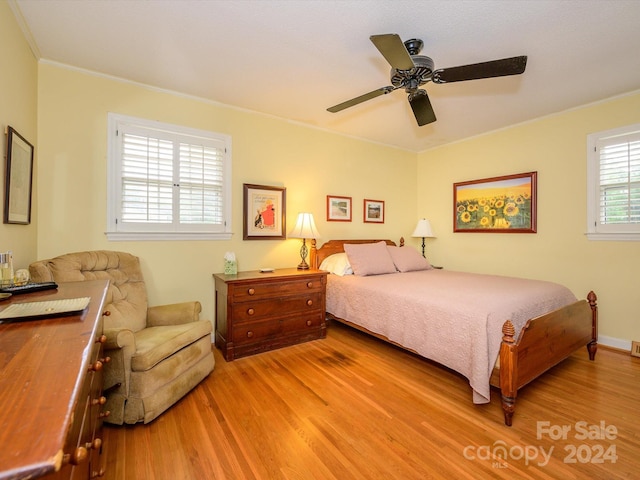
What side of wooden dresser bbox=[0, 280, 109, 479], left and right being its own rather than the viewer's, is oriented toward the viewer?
right

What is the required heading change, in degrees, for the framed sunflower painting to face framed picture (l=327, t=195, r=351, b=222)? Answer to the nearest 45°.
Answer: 0° — it already faces it

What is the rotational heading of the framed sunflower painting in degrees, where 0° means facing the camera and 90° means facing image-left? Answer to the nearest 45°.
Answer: approximately 45°

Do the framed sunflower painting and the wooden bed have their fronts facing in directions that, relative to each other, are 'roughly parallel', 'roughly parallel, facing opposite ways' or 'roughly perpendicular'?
roughly perpendicular

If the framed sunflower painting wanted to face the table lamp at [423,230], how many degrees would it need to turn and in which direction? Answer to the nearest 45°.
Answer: approximately 45° to its right

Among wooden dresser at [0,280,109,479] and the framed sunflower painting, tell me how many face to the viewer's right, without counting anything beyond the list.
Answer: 1

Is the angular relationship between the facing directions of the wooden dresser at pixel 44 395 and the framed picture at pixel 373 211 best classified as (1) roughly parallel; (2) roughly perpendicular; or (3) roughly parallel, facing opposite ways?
roughly perpendicular

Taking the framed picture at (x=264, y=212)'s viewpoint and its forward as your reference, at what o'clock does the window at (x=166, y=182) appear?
The window is roughly at 4 o'clock from the framed picture.

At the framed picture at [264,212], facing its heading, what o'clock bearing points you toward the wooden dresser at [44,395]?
The wooden dresser is roughly at 2 o'clock from the framed picture.

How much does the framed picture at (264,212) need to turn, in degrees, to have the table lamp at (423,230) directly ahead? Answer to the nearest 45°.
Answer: approximately 45° to its left
